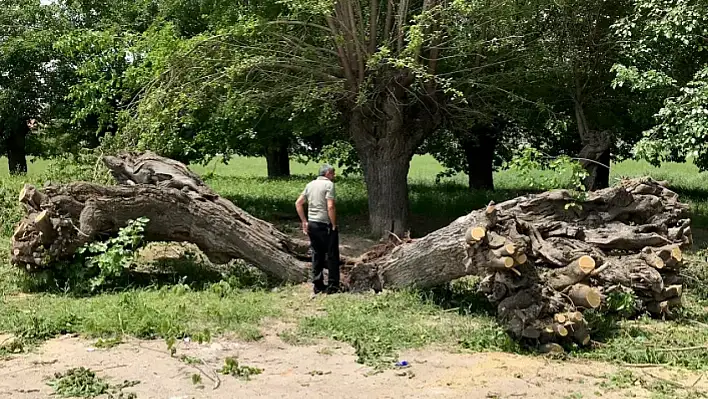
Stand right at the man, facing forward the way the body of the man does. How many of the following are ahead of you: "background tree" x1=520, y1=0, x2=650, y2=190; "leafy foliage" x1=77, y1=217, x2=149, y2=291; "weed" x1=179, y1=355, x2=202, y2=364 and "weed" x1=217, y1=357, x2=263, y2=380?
1

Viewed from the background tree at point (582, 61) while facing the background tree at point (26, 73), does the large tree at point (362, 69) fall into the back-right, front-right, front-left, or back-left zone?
front-left

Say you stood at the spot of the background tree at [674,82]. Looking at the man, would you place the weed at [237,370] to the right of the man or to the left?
left

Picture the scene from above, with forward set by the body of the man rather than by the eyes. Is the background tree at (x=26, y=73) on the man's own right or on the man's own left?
on the man's own left

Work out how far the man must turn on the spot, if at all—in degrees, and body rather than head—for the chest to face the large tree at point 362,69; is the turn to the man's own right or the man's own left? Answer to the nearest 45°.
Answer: approximately 45° to the man's own left

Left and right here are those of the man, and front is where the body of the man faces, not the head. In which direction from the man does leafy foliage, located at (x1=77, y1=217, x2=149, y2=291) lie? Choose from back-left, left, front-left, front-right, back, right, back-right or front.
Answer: back-left

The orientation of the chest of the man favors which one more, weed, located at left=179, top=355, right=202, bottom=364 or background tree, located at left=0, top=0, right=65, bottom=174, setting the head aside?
the background tree

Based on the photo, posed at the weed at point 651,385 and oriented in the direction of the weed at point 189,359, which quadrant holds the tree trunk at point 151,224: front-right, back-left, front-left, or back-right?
front-right

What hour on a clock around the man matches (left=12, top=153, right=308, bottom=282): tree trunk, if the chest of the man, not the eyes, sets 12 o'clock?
The tree trunk is roughly at 8 o'clock from the man.

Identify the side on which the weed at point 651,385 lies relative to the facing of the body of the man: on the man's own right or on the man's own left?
on the man's own right

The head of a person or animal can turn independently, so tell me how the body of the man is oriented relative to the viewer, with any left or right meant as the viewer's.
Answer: facing away from the viewer and to the right of the viewer

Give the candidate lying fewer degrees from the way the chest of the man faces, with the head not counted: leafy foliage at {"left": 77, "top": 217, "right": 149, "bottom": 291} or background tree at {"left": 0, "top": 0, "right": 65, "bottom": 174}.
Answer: the background tree

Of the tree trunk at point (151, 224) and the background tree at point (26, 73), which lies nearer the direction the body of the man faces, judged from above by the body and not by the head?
the background tree

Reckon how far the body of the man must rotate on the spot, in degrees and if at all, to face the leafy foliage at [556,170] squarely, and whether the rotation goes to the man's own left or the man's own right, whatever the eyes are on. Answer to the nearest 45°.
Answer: approximately 45° to the man's own right
